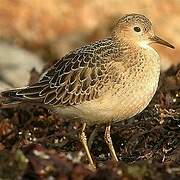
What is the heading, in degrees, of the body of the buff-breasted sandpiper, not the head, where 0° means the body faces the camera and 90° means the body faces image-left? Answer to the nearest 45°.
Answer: approximately 270°
